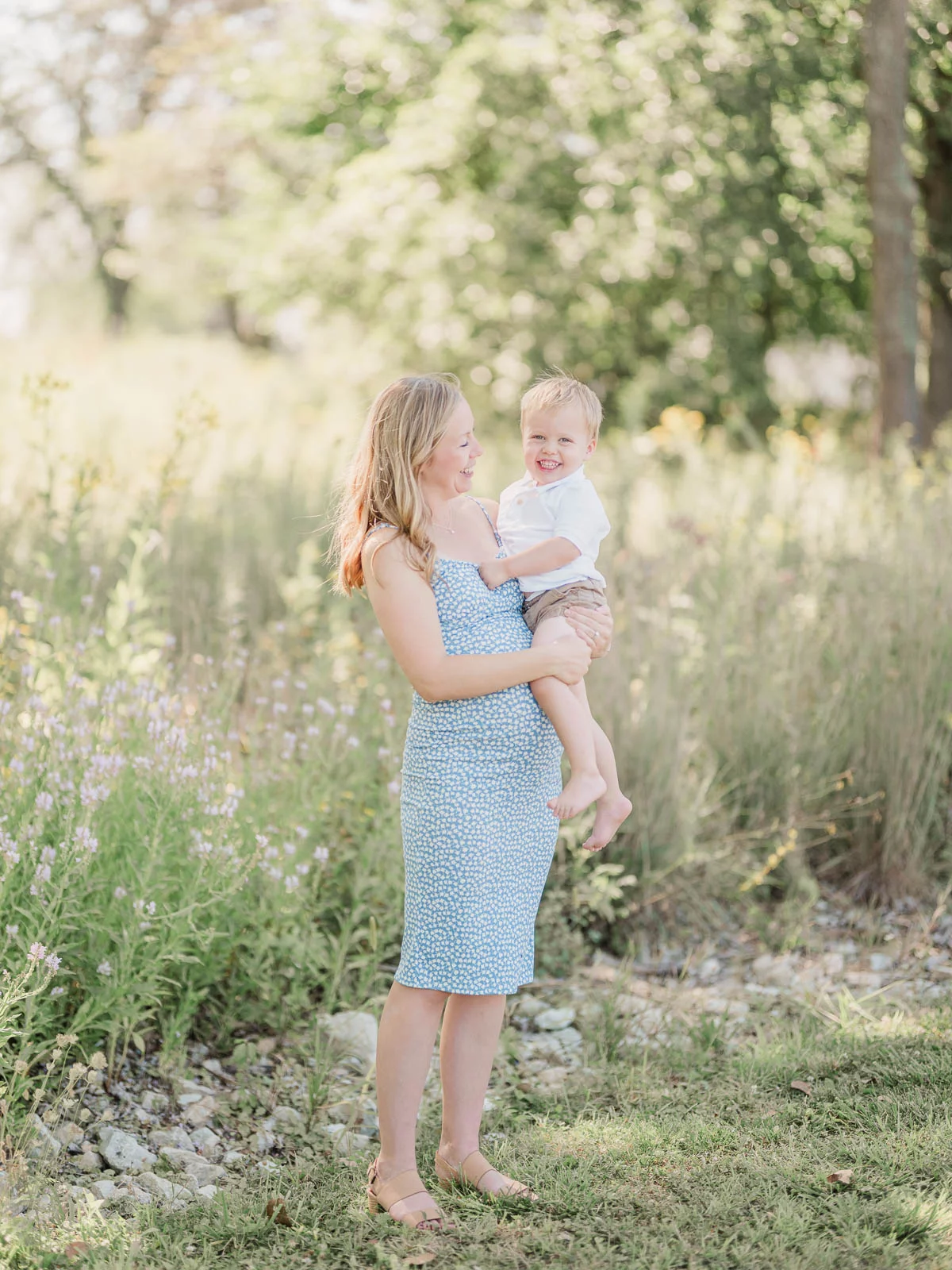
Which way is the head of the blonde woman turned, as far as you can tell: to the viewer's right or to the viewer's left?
to the viewer's right

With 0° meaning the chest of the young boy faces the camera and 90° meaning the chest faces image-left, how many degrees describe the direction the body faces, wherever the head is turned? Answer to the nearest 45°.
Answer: approximately 45°

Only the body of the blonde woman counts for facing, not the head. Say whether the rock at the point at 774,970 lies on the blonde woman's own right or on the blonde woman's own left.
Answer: on the blonde woman's own left

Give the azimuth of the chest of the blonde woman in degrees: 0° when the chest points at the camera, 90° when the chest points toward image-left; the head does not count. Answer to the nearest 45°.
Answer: approximately 315°
